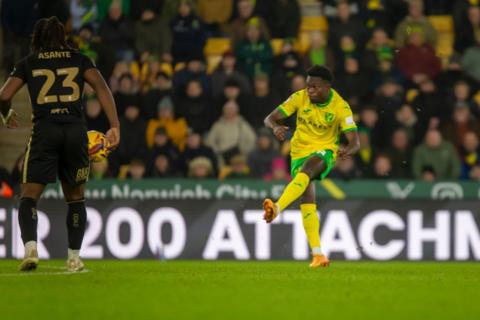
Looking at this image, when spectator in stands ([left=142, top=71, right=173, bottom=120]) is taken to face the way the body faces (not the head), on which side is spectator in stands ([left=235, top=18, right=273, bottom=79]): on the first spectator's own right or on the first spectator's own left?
on the first spectator's own left

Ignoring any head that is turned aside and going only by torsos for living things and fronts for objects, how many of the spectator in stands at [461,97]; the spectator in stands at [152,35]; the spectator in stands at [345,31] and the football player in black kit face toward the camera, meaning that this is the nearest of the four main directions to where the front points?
3

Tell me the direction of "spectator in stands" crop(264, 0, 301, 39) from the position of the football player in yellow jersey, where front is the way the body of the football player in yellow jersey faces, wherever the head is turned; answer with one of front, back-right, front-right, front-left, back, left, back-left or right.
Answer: back-right

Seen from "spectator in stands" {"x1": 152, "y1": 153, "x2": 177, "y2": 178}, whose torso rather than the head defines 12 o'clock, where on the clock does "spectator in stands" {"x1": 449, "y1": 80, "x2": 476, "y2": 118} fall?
"spectator in stands" {"x1": 449, "y1": 80, "x2": 476, "y2": 118} is roughly at 9 o'clock from "spectator in stands" {"x1": 152, "y1": 153, "x2": 177, "y2": 178}.

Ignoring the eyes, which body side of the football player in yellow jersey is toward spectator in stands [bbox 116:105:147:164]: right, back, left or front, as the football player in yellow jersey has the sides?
back

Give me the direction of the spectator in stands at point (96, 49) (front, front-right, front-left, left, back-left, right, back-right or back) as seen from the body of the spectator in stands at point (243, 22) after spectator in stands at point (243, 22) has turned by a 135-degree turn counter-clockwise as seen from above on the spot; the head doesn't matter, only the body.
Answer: back-left

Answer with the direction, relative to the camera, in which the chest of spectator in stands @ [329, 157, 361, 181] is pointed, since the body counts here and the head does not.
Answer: toward the camera

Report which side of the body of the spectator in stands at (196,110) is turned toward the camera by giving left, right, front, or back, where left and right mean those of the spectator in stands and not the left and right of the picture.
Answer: front

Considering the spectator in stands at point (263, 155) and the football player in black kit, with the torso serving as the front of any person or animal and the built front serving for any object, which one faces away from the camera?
the football player in black kit

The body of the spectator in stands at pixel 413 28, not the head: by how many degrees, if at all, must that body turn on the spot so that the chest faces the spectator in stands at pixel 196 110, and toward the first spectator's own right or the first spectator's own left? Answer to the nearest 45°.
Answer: approximately 90° to the first spectator's own right

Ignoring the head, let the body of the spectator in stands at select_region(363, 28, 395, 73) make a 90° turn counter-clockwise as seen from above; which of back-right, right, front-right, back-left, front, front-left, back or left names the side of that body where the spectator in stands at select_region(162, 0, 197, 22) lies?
back

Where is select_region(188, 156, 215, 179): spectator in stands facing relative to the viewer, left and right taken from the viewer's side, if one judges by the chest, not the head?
facing the viewer

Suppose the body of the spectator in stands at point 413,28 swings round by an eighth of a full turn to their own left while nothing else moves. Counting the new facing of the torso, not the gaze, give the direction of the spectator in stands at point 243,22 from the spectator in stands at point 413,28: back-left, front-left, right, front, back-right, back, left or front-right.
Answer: back-right

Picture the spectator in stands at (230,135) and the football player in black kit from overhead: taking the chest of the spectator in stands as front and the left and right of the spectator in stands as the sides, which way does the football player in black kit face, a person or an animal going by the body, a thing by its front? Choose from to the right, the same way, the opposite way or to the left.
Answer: the opposite way
